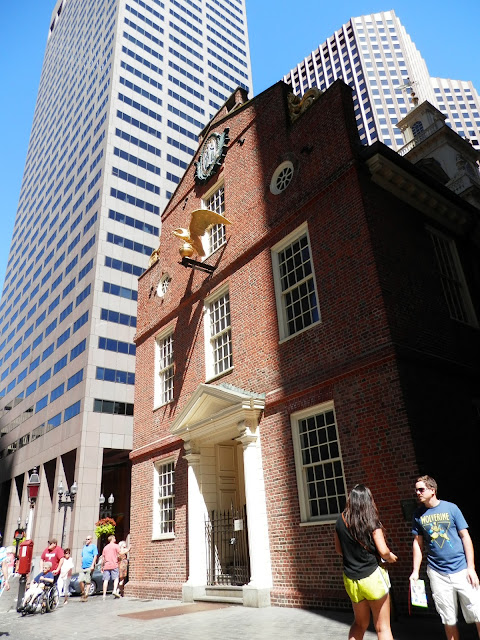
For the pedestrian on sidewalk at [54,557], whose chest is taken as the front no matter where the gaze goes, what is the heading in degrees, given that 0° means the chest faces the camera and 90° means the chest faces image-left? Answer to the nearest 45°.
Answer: approximately 45°

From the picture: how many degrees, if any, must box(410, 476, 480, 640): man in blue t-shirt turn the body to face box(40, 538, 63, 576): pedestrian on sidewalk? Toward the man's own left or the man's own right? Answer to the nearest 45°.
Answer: approximately 90° to the man's own right

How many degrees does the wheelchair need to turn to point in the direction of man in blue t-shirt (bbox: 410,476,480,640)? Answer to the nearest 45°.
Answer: approximately 45° to its left
